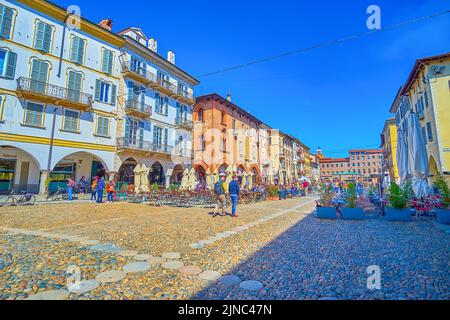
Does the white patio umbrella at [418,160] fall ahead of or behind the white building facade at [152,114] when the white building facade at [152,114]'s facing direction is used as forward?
ahead

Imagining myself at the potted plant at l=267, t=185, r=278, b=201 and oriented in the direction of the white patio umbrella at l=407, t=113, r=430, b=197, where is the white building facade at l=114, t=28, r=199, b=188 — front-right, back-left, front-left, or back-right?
back-right

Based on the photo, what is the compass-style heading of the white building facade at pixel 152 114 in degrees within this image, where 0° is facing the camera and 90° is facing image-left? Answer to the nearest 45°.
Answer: approximately 315°

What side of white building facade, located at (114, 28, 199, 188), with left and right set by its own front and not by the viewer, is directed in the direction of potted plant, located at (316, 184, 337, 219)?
front

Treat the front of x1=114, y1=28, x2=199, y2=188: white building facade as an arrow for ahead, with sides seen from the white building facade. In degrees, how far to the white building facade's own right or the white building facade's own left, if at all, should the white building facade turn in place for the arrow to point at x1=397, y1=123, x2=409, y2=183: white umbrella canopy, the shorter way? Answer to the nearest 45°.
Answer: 0° — it already faces it

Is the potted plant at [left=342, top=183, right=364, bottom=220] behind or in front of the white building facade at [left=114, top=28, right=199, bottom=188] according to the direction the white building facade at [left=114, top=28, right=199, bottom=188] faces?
in front

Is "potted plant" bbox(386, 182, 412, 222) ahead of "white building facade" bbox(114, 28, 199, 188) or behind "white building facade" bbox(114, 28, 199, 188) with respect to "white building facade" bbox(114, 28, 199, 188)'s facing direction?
ahead

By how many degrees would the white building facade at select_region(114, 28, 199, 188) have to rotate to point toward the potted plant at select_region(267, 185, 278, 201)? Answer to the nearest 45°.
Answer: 0° — it already faces it

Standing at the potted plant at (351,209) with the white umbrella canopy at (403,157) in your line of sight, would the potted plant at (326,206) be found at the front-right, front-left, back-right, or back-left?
back-left
